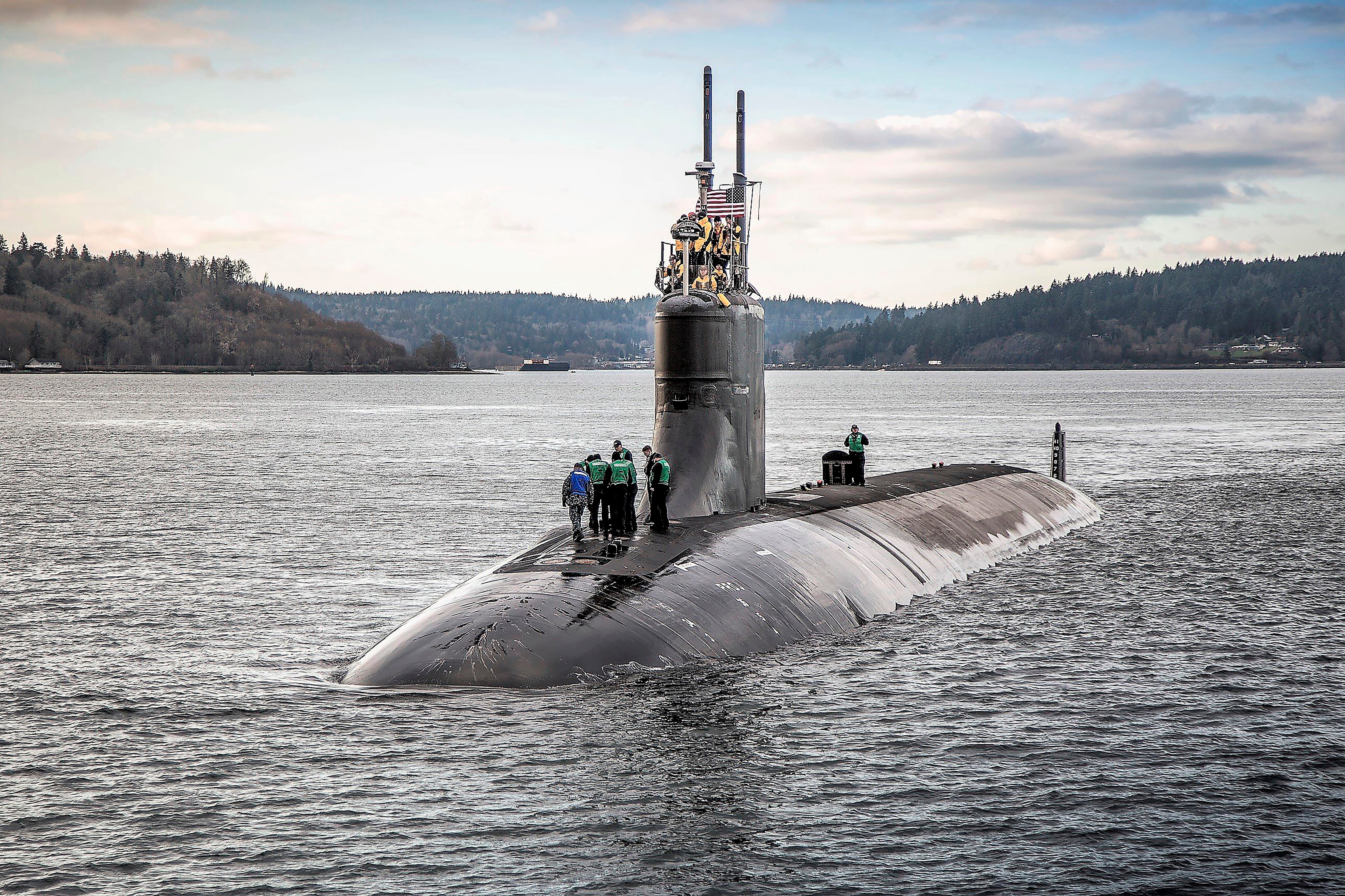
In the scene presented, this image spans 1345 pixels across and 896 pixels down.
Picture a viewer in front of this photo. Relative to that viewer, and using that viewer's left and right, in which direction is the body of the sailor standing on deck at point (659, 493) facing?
facing to the left of the viewer

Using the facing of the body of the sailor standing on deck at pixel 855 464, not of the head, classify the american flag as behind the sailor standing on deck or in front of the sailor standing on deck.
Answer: in front

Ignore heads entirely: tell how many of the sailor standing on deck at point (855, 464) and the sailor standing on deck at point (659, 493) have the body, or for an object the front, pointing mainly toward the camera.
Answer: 1

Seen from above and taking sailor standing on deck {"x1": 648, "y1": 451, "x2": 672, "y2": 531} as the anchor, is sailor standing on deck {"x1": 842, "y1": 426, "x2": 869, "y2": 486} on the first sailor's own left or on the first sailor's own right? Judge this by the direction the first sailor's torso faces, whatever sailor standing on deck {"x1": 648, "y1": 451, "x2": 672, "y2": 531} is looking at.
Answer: on the first sailor's own right

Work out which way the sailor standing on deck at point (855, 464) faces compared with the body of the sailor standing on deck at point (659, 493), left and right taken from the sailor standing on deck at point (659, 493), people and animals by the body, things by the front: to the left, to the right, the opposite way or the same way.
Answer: to the left

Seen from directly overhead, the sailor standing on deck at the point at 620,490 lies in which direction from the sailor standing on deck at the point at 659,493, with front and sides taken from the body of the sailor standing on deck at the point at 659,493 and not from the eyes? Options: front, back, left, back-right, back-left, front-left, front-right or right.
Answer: front

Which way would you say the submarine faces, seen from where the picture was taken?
facing the viewer and to the left of the viewer

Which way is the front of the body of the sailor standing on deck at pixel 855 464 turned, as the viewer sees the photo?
toward the camera
